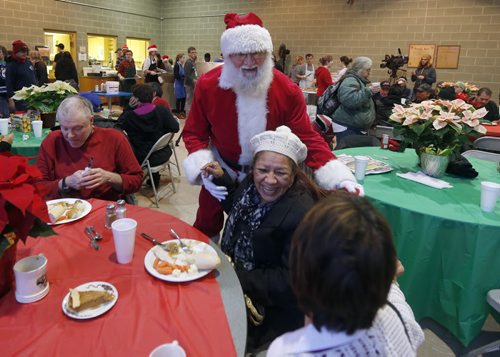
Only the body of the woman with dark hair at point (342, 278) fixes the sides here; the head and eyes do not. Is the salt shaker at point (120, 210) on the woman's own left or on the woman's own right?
on the woman's own left

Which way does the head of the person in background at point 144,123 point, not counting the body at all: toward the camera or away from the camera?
away from the camera

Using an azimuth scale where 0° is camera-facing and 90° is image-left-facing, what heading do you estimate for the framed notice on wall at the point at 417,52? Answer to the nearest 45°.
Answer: approximately 0°

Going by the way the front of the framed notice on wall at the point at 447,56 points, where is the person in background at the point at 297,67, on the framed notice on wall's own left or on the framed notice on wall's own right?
on the framed notice on wall's own right

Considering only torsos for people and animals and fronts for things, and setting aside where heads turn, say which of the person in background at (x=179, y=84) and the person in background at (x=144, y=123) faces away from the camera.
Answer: the person in background at (x=144, y=123)

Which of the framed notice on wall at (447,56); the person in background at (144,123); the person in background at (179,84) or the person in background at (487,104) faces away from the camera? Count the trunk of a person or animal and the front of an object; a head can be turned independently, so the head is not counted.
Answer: the person in background at (144,123)

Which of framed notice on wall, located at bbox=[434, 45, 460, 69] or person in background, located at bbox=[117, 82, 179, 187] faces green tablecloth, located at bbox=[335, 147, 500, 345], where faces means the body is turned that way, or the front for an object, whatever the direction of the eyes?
the framed notice on wall

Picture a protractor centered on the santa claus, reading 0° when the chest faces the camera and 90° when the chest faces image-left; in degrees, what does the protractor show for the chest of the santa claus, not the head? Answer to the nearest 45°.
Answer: approximately 0°

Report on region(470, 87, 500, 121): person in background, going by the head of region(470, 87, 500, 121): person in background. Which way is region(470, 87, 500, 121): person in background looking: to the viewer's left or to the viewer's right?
to the viewer's left

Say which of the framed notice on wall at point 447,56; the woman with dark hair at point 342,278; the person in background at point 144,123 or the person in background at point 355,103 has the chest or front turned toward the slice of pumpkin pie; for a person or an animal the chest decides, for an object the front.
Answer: the framed notice on wall

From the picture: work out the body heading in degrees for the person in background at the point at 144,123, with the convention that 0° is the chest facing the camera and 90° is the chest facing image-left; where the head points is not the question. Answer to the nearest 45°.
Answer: approximately 180°

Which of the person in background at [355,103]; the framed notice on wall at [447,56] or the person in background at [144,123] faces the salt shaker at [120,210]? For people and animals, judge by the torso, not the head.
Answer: the framed notice on wall

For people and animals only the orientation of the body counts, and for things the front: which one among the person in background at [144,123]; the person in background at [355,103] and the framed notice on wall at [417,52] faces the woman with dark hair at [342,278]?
the framed notice on wall

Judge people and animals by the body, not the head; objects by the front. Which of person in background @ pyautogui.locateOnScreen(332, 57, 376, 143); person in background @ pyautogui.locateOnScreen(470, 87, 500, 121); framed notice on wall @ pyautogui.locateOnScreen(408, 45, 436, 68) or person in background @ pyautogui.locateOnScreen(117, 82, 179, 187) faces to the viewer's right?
person in background @ pyautogui.locateOnScreen(332, 57, 376, 143)
